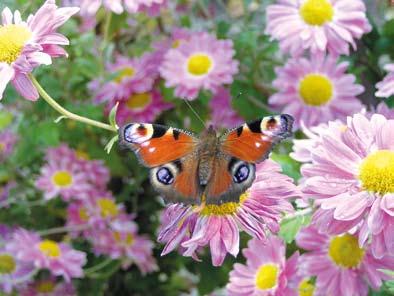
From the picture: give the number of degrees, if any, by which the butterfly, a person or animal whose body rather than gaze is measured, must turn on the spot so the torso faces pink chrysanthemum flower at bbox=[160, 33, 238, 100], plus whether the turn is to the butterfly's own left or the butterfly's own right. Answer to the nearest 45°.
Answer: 0° — it already faces it

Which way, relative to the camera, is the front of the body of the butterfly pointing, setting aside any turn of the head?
away from the camera

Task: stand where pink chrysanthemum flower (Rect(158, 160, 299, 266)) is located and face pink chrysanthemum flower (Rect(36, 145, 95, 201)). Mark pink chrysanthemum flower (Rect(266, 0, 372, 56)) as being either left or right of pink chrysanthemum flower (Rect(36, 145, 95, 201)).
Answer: right
